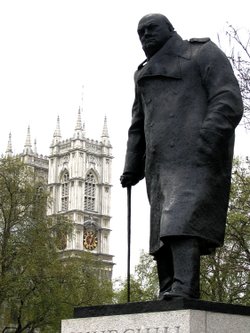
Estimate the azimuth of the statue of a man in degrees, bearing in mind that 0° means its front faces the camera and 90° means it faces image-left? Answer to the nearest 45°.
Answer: approximately 45°

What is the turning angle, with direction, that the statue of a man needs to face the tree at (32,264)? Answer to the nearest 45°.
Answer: approximately 135° to its right

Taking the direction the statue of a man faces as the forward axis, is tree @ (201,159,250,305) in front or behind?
behind
